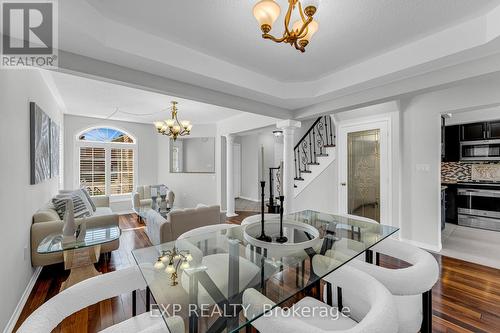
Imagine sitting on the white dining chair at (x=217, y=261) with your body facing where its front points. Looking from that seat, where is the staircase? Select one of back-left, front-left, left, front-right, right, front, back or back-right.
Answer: left

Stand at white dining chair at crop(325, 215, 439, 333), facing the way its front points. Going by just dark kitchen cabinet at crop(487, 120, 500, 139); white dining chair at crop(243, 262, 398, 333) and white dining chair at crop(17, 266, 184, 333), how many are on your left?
2

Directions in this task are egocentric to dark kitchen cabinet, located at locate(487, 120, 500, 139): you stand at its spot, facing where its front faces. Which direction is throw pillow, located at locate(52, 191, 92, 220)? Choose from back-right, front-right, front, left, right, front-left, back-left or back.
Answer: front-right

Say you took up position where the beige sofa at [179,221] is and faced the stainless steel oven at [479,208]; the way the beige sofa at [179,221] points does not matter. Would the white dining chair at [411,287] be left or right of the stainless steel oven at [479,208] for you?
right

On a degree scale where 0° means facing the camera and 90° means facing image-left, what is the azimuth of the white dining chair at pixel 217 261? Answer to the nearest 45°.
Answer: approximately 315°

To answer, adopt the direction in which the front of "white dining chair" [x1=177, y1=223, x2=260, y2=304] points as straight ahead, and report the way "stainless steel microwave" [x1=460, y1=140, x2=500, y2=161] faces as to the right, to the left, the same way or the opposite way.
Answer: to the right

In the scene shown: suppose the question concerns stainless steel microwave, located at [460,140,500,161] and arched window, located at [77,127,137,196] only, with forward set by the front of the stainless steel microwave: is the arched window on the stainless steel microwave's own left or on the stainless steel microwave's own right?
on the stainless steel microwave's own right

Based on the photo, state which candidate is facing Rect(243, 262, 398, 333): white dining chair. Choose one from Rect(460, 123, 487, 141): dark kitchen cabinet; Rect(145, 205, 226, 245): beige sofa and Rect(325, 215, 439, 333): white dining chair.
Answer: the dark kitchen cabinet

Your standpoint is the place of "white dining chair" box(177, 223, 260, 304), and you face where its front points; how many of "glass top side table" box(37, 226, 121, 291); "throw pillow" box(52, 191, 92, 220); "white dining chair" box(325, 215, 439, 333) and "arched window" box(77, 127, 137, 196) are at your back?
3

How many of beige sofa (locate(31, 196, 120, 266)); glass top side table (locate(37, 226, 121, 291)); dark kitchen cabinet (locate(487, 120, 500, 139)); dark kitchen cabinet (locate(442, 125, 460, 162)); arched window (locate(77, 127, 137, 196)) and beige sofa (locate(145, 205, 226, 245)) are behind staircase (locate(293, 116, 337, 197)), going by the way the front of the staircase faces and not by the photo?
2

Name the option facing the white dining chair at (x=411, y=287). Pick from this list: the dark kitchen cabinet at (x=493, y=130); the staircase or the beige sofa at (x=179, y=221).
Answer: the dark kitchen cabinet

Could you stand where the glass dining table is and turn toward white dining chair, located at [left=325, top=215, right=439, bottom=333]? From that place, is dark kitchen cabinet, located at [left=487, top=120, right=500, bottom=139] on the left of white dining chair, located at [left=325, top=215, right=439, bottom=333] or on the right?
left

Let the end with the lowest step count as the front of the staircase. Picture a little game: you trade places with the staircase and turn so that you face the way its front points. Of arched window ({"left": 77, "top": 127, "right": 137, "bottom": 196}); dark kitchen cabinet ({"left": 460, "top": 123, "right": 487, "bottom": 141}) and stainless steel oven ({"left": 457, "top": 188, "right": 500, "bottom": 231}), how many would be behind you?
2

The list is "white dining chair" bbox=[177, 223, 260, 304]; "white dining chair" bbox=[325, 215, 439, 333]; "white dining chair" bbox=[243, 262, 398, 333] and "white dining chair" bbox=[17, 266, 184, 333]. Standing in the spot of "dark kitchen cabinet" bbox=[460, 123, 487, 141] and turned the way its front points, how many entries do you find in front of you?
4

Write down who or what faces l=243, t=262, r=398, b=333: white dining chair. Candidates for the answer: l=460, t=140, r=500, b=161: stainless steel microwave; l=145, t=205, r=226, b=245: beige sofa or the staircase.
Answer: the stainless steel microwave

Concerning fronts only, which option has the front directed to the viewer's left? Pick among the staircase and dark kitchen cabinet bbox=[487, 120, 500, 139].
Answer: the staircase
